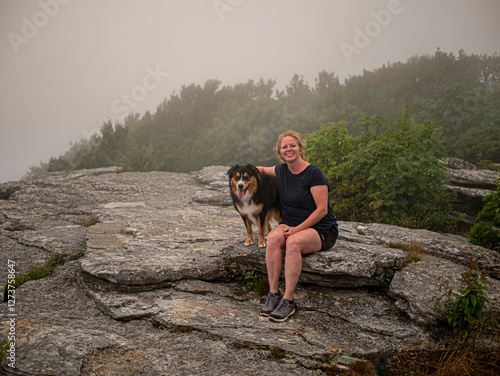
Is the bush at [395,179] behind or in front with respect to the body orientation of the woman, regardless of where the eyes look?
behind

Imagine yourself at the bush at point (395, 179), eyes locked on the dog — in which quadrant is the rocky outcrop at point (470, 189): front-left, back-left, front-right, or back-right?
back-left

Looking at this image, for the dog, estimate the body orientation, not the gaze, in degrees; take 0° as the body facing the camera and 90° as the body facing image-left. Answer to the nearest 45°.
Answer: approximately 45°

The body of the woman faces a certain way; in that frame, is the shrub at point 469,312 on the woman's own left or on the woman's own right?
on the woman's own left

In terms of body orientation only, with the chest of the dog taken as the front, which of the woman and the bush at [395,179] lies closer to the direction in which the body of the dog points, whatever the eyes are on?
the woman

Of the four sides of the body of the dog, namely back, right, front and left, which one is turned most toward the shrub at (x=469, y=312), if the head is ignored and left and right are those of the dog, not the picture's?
left

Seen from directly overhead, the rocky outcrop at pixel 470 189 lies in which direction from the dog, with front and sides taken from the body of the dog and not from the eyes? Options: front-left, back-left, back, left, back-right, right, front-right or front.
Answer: back

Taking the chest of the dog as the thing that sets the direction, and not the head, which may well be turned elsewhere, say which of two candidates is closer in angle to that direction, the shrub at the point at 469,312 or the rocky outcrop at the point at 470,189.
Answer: the shrub

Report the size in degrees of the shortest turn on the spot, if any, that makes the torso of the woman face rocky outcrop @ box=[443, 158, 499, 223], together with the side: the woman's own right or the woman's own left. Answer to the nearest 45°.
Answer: approximately 180°

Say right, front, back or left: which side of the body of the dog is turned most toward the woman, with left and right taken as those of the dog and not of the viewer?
left
